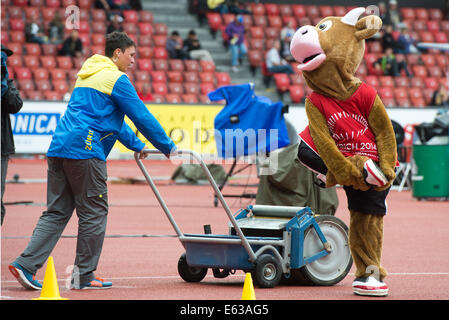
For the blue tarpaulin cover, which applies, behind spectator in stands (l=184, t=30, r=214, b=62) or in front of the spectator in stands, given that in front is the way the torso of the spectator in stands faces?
in front

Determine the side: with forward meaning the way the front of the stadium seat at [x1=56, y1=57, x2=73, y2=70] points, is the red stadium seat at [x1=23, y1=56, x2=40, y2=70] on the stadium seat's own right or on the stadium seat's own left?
on the stadium seat's own right

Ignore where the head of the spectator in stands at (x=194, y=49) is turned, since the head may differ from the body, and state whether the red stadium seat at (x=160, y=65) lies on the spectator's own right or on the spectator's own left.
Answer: on the spectator's own right

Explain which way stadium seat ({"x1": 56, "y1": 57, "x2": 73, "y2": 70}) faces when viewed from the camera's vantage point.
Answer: facing the viewer

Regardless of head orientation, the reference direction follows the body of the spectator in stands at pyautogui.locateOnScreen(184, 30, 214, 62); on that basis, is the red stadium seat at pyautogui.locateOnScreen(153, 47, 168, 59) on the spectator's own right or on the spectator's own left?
on the spectator's own right

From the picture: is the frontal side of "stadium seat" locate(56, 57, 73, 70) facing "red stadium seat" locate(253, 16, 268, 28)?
no

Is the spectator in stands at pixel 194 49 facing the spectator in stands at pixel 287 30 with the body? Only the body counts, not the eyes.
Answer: no

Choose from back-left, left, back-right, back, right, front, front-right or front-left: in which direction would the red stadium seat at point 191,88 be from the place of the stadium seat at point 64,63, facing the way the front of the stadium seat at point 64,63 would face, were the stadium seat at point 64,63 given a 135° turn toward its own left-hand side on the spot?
front-right

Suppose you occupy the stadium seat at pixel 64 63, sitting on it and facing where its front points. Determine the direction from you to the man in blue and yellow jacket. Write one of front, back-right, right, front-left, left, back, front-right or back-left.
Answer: front

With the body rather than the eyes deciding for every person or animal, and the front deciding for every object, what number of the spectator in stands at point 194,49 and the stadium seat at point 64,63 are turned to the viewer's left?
0

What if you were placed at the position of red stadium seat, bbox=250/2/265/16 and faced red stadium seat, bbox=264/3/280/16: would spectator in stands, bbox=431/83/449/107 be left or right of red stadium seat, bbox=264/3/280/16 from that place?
right

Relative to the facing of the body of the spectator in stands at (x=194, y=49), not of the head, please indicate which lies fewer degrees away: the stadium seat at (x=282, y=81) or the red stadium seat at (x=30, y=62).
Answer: the stadium seat

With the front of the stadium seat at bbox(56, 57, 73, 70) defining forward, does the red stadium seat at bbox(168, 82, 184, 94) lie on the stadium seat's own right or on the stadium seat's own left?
on the stadium seat's own left

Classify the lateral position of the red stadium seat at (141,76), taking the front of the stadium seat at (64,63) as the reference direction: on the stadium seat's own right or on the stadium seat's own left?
on the stadium seat's own left

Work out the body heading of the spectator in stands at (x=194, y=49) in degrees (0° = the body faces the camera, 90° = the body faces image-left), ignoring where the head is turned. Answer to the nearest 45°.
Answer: approximately 315°

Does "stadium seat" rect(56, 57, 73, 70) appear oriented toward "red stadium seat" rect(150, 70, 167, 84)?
no

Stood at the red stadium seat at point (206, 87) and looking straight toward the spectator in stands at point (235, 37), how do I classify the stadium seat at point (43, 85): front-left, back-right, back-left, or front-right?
back-left
